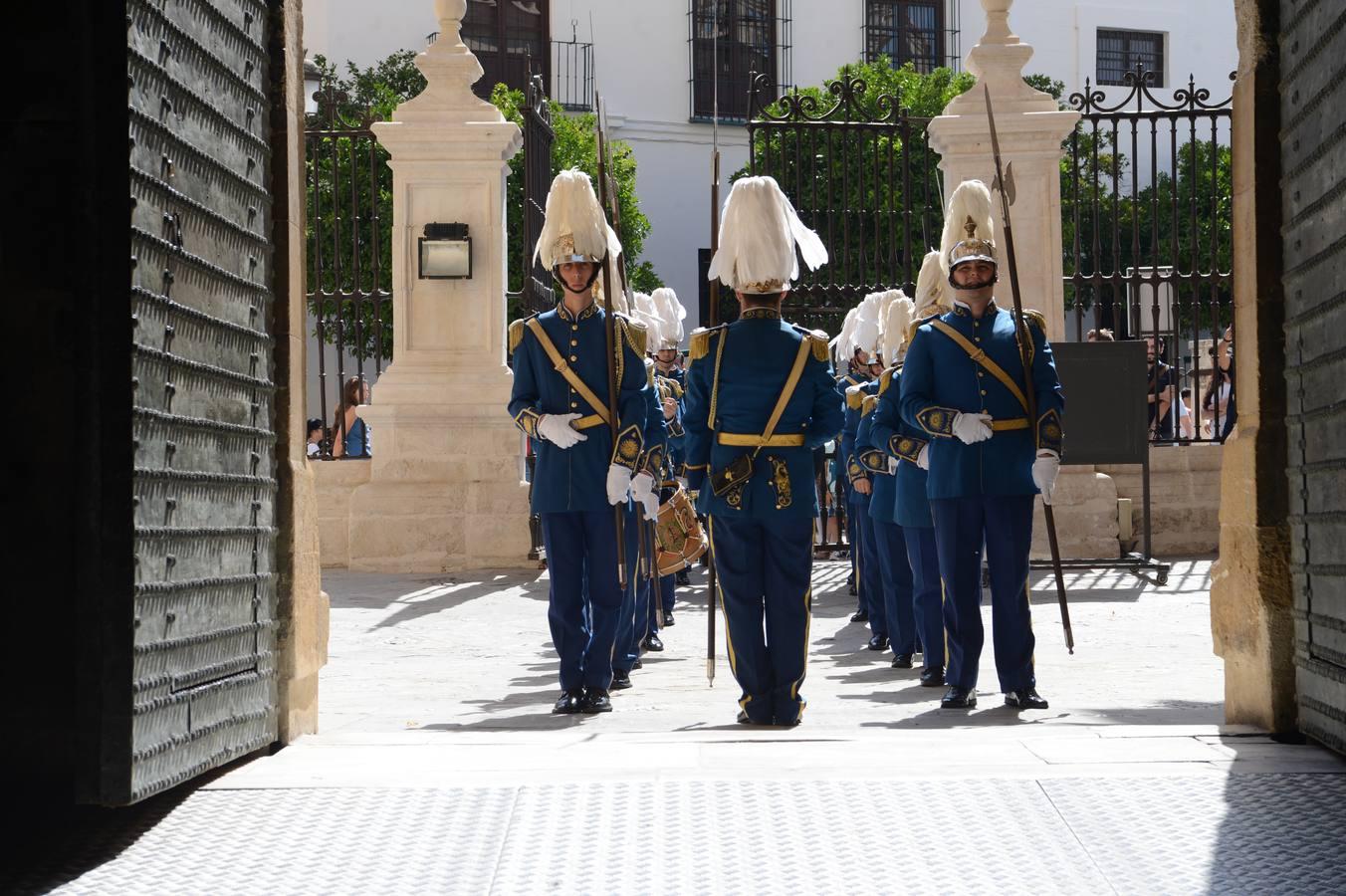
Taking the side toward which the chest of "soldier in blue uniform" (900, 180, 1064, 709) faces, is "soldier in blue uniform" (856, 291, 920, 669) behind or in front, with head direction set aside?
behind

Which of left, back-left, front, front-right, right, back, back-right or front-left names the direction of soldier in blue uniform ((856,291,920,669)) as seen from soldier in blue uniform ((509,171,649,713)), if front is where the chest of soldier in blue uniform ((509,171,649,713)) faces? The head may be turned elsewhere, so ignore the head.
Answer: back-left

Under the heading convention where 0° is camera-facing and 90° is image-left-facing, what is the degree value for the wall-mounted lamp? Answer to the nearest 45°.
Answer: approximately 0°

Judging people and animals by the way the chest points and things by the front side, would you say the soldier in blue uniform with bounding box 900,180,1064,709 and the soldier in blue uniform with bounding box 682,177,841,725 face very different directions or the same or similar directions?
very different directions

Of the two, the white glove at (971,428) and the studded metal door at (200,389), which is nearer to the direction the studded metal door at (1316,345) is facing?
the studded metal door

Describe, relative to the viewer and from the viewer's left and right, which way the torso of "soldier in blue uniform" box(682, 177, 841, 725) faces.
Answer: facing away from the viewer

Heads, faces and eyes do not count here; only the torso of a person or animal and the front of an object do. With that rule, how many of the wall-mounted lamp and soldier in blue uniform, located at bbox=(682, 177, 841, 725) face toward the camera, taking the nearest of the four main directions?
1

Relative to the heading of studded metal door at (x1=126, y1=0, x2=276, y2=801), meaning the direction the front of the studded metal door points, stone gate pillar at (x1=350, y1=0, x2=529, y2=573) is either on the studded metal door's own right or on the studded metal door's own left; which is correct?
on the studded metal door's own left

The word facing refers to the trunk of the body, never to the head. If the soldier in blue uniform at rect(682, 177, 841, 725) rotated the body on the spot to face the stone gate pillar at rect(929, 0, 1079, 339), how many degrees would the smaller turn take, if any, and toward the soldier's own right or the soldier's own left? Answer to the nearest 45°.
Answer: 0° — they already face it

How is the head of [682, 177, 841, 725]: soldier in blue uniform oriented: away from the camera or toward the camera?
away from the camera
